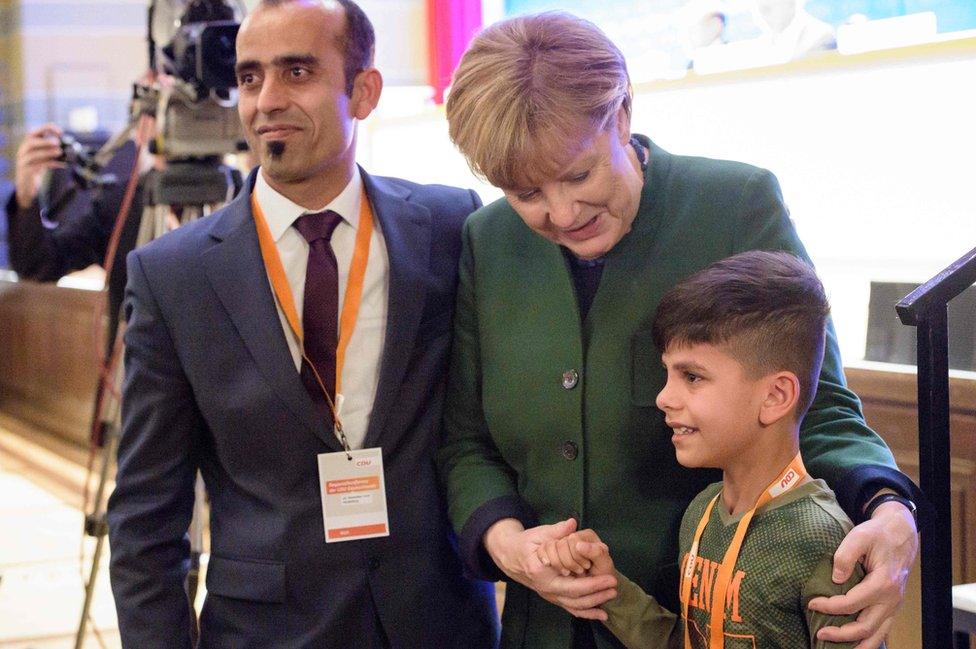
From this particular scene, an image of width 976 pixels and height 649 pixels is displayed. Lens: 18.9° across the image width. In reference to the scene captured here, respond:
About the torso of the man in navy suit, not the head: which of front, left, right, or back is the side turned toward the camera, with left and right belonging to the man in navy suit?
front

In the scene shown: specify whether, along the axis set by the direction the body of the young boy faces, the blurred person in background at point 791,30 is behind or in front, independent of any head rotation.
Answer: behind

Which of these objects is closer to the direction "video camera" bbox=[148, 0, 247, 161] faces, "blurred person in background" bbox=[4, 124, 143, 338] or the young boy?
the young boy

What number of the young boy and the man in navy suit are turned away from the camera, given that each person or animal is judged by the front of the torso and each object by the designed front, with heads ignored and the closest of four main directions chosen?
0

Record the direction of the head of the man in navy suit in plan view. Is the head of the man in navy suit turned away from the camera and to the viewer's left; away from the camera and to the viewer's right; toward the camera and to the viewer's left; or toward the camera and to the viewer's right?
toward the camera and to the viewer's left

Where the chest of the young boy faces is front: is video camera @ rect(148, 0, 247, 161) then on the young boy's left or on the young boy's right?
on the young boy's right

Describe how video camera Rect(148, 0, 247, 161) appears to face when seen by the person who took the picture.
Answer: facing the viewer and to the right of the viewer

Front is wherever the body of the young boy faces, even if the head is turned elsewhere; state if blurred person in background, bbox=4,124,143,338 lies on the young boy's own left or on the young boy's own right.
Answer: on the young boy's own right

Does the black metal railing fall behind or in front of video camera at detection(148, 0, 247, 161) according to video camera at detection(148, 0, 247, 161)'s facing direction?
in front

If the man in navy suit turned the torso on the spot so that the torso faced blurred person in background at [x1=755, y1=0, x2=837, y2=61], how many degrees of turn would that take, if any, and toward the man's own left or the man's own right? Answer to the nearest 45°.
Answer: approximately 135° to the man's own left

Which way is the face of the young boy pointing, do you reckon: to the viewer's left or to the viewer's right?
to the viewer's left

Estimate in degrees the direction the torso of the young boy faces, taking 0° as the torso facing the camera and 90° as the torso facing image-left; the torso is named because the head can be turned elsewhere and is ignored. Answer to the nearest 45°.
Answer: approximately 45°
